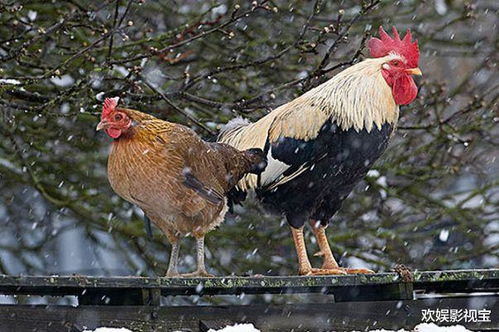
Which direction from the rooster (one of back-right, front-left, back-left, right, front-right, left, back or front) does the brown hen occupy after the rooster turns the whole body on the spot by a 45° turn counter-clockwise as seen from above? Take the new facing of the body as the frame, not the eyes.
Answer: back

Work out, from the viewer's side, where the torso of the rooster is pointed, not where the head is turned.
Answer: to the viewer's right
